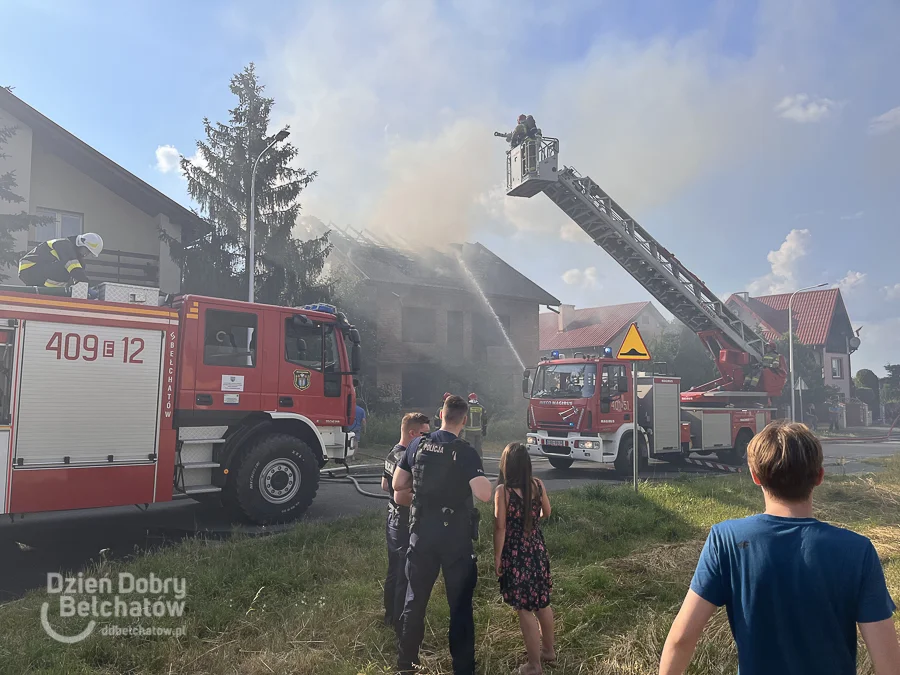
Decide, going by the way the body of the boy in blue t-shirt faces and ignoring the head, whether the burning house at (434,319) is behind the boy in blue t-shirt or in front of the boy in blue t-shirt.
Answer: in front

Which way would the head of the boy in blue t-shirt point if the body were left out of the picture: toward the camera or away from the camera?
away from the camera

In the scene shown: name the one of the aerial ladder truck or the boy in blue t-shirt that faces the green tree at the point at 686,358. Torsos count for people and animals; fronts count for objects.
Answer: the boy in blue t-shirt

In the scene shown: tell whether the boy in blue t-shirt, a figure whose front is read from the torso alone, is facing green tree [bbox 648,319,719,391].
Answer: yes

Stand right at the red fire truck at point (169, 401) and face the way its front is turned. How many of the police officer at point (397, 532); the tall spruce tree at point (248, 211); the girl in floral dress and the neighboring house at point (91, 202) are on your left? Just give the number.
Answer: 2

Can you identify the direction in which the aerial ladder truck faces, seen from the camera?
facing the viewer and to the left of the viewer

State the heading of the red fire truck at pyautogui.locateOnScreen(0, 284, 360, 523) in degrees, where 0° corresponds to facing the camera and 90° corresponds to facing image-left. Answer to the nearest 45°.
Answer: approximately 270°

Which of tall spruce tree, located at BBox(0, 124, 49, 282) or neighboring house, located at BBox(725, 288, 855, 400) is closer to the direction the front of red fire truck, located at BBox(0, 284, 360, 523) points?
the neighboring house

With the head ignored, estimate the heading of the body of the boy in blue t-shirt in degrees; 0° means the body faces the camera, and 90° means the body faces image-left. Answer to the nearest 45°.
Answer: approximately 180°

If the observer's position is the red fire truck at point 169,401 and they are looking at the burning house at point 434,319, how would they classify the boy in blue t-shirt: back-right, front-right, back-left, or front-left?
back-right

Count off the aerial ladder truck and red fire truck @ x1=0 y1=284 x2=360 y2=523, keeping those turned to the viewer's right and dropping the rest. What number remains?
1

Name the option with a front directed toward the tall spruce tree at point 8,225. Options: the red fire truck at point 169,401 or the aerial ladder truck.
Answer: the aerial ladder truck

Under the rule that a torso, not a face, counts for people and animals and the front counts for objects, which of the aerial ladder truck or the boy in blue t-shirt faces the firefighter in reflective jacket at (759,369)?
the boy in blue t-shirt

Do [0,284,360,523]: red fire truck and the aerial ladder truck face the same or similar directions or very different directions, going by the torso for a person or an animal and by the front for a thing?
very different directions

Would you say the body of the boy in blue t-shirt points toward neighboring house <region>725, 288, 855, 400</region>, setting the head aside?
yes

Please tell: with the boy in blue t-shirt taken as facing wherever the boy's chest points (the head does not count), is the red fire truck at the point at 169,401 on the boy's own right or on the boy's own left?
on the boy's own left

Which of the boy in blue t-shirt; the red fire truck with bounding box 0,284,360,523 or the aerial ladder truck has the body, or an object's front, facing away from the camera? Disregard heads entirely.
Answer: the boy in blue t-shirt
